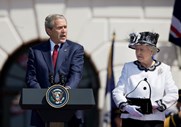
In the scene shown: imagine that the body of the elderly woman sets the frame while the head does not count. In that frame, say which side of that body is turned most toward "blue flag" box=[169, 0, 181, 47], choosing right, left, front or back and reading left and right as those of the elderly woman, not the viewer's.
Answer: back

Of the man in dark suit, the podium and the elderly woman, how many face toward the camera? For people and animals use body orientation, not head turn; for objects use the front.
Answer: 3

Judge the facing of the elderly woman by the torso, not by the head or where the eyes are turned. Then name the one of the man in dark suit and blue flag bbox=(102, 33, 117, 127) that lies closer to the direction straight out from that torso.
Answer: the man in dark suit

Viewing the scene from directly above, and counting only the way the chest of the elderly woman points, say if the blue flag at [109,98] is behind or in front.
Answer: behind

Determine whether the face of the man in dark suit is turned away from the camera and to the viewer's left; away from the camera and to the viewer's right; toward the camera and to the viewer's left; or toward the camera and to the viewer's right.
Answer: toward the camera and to the viewer's right

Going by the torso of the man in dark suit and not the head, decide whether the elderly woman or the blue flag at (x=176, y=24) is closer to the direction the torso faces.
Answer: the elderly woman

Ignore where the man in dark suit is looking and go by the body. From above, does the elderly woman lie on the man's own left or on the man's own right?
on the man's own left

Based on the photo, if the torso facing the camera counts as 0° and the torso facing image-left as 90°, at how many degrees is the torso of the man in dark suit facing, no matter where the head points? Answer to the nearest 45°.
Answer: approximately 0°

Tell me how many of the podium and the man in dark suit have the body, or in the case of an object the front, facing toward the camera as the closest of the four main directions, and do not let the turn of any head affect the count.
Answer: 2

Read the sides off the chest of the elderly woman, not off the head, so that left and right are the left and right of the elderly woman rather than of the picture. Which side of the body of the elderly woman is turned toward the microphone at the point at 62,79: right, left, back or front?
right
